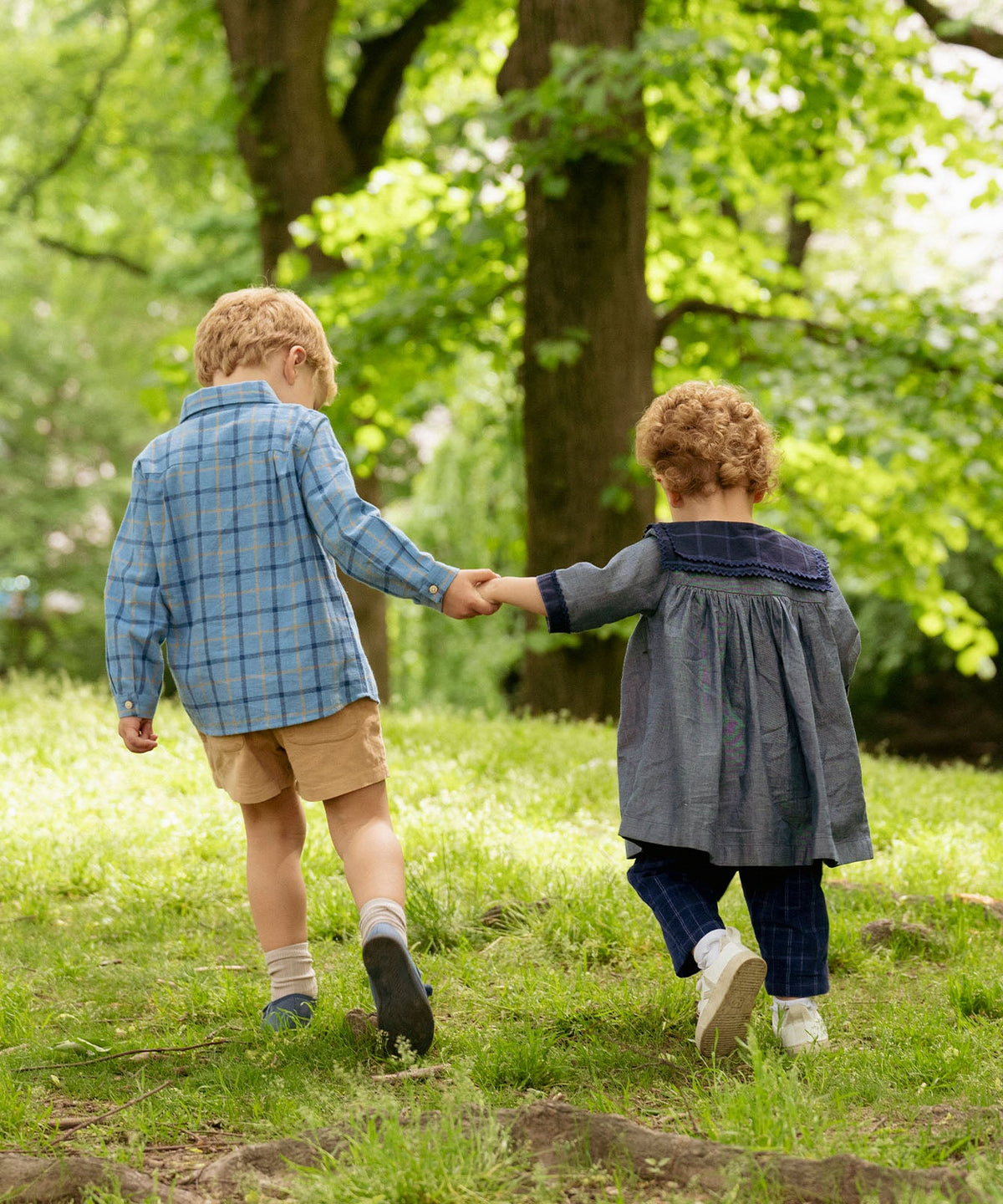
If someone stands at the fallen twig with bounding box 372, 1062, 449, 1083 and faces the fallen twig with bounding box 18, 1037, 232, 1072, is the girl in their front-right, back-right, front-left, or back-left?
back-right

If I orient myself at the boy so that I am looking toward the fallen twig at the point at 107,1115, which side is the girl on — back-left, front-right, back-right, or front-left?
back-left

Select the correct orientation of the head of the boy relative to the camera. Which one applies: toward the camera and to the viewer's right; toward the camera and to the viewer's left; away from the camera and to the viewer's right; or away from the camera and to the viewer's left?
away from the camera and to the viewer's right

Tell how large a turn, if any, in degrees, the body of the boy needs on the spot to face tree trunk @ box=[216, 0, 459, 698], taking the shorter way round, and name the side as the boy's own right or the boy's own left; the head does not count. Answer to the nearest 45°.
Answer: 0° — they already face it

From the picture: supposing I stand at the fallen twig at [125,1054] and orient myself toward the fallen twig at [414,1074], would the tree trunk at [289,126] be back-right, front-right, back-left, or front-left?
back-left

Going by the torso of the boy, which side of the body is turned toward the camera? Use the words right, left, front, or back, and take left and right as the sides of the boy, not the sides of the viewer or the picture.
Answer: back

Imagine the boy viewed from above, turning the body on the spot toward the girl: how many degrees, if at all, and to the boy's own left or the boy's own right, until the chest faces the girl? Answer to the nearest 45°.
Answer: approximately 90° to the boy's own right
